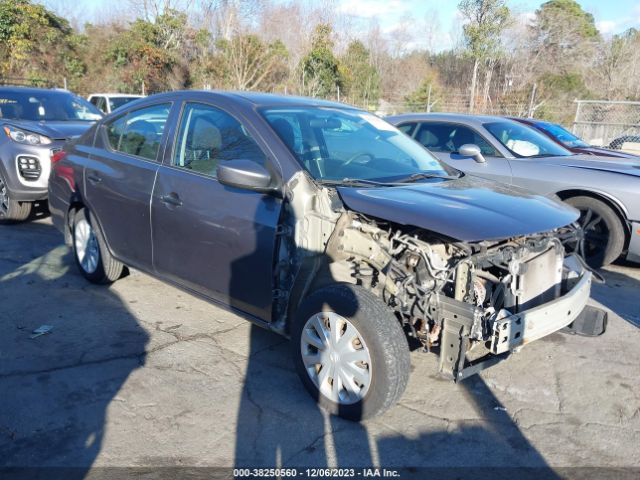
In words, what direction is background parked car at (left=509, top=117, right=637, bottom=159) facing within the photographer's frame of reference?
facing the viewer and to the right of the viewer

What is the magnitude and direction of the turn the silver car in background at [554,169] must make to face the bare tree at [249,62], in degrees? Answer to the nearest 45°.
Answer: approximately 180°

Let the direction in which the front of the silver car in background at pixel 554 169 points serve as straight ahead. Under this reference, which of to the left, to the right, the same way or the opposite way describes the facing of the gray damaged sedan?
the same way

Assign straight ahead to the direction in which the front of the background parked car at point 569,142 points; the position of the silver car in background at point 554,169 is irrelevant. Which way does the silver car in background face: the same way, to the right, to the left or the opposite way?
the same way

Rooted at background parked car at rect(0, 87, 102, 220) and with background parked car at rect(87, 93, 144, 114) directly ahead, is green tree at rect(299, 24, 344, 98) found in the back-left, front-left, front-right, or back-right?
front-right

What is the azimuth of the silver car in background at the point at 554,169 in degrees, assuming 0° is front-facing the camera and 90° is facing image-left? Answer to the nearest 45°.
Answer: approximately 315°

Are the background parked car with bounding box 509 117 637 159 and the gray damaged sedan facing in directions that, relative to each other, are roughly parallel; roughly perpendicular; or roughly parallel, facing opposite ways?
roughly parallel

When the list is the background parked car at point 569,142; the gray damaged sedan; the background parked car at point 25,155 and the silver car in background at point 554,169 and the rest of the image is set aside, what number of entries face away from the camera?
0

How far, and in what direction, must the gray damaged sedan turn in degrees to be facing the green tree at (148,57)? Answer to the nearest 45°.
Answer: approximately 135° to its left
